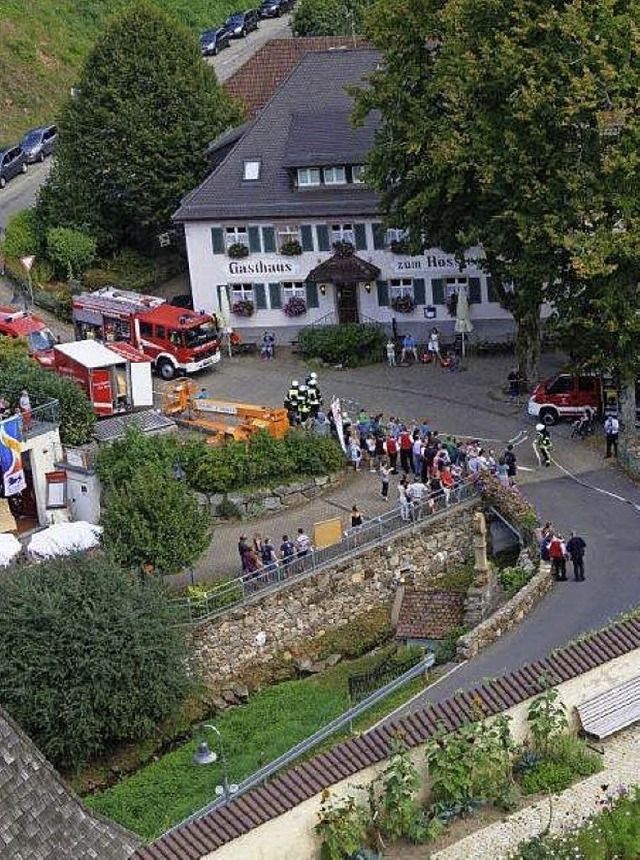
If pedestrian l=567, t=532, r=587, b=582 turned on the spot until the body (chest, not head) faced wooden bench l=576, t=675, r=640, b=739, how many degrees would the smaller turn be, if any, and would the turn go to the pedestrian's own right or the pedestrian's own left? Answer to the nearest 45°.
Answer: approximately 180°

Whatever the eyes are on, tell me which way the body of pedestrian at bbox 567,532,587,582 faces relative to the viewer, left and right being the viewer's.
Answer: facing away from the viewer

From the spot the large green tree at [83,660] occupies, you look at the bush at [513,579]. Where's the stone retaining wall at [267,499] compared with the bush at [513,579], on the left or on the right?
left

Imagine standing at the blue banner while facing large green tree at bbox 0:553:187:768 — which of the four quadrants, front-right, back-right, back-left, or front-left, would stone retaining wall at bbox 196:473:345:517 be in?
front-left

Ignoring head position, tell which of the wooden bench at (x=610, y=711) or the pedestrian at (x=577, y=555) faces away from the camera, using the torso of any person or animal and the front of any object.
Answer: the pedestrian

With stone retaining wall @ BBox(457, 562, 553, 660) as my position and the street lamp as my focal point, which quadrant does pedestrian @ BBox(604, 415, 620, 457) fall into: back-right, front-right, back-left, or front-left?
back-right

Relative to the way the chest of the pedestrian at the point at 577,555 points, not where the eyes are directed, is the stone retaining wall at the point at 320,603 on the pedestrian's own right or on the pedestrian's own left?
on the pedestrian's own left

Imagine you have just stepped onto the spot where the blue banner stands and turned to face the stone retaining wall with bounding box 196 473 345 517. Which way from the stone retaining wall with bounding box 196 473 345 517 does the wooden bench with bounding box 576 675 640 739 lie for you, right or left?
right

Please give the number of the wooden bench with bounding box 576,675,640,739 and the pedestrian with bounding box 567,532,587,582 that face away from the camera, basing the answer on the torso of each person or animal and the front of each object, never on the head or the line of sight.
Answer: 1
